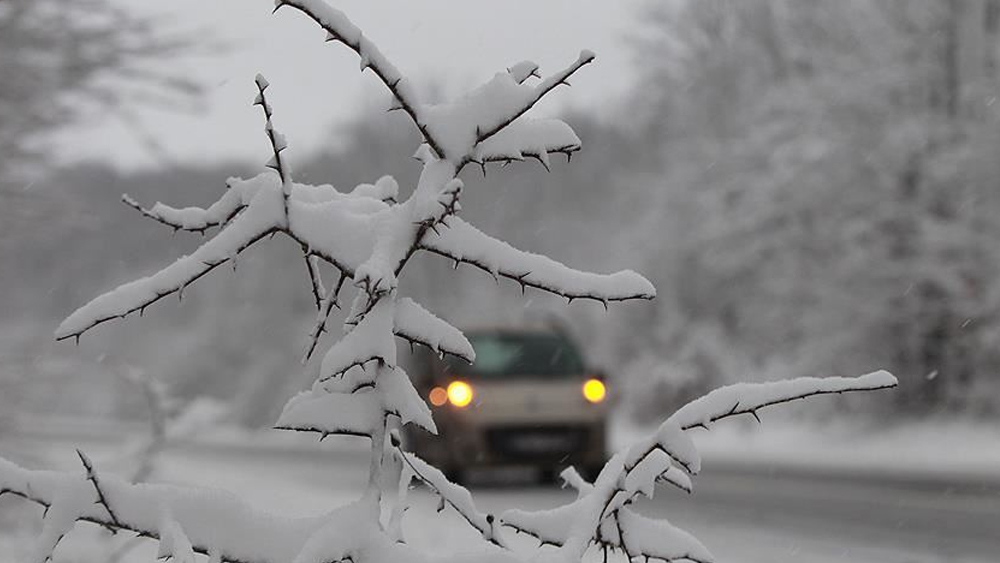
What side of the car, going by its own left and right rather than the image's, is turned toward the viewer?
front

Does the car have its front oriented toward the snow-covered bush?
yes
